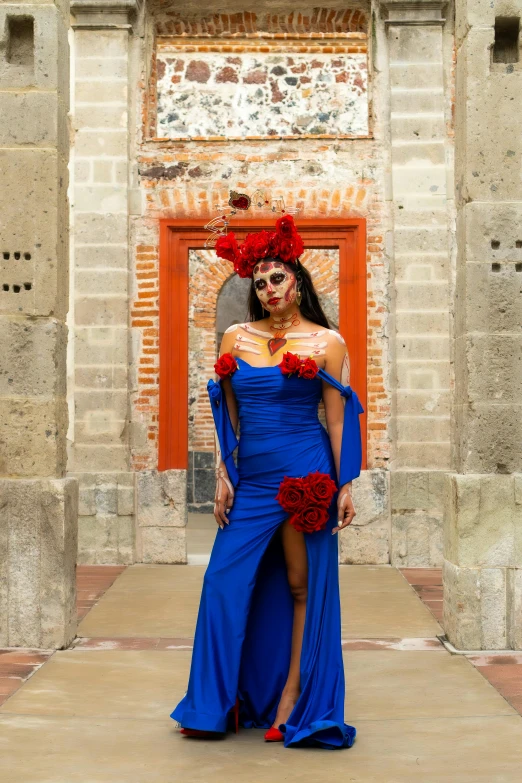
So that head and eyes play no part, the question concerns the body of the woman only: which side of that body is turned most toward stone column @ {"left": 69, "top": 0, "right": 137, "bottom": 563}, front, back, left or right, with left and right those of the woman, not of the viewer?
back

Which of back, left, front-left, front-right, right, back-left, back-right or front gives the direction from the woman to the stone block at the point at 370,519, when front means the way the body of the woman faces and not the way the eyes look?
back

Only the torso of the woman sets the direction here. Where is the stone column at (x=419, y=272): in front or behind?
behind

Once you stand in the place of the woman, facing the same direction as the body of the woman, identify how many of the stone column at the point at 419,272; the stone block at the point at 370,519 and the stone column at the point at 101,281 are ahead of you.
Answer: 0

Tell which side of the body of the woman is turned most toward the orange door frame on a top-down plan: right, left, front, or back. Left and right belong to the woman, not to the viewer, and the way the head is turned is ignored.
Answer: back

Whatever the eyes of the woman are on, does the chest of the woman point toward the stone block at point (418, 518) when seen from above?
no

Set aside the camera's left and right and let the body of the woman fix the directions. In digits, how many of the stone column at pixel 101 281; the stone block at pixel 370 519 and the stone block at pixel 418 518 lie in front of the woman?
0

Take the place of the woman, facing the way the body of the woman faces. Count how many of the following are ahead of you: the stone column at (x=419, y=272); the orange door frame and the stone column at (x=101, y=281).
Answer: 0

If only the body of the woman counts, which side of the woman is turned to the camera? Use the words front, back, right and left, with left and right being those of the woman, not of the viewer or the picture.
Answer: front

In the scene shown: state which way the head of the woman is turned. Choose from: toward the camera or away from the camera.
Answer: toward the camera
